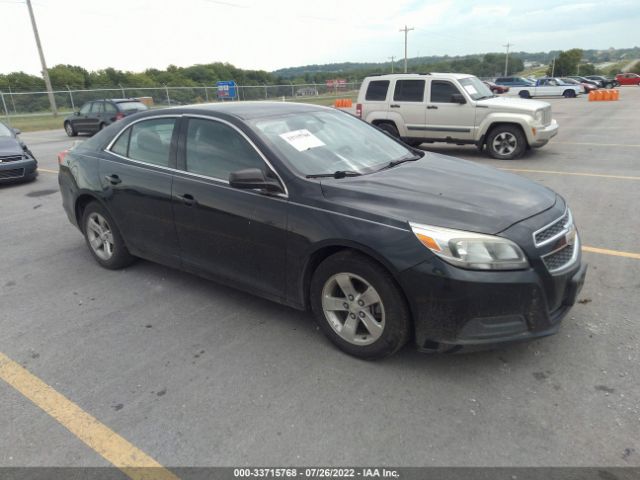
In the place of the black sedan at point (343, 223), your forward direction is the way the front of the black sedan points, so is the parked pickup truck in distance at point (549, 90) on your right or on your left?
on your left

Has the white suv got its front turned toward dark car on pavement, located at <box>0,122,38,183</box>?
no

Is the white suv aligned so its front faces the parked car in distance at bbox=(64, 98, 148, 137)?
no

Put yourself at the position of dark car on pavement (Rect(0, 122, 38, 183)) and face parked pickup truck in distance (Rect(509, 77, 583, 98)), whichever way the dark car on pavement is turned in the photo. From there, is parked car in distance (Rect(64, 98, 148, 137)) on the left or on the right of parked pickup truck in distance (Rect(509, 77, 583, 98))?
left

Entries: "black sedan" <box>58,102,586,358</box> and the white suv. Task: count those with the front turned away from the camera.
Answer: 0

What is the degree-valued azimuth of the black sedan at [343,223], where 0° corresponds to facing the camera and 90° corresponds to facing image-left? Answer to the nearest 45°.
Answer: approximately 315°

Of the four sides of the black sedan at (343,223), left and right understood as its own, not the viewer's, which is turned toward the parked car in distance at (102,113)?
back

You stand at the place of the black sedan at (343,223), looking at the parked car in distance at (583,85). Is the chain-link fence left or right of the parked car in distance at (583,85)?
left

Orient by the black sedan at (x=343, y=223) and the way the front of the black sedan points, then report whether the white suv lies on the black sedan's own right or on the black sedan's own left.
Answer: on the black sedan's own left

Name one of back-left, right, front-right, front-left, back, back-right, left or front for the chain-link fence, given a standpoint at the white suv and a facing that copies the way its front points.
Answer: back

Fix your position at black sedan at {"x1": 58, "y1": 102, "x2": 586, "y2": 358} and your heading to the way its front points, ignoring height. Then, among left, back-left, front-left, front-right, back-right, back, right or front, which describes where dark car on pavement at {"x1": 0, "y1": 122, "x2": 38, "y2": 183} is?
back

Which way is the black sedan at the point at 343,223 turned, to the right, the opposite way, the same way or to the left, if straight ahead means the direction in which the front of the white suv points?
the same way
